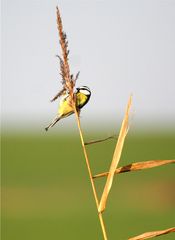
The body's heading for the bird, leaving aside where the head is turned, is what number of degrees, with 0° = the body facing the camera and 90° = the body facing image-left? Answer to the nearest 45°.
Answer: approximately 270°
